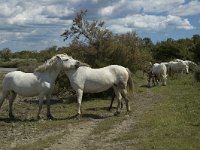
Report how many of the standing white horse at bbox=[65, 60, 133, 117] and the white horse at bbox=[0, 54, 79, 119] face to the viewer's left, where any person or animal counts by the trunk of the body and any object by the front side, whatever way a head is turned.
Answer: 1

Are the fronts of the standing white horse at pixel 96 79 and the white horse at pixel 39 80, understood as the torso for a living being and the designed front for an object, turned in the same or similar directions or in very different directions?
very different directions

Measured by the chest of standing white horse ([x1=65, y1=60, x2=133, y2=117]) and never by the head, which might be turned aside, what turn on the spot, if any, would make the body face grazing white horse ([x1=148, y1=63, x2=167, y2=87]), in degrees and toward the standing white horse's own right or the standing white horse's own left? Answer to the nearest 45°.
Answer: approximately 90° to the standing white horse's own right

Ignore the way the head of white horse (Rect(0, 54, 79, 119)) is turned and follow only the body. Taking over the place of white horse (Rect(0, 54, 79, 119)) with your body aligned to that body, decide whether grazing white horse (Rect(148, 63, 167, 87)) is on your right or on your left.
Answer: on your left

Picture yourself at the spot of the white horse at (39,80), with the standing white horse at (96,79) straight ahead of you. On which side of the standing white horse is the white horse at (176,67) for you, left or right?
left

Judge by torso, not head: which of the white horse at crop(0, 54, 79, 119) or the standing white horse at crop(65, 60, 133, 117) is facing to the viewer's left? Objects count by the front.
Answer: the standing white horse

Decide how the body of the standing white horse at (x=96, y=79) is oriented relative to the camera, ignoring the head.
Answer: to the viewer's left

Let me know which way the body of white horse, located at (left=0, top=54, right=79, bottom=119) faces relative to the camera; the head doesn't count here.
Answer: to the viewer's right
